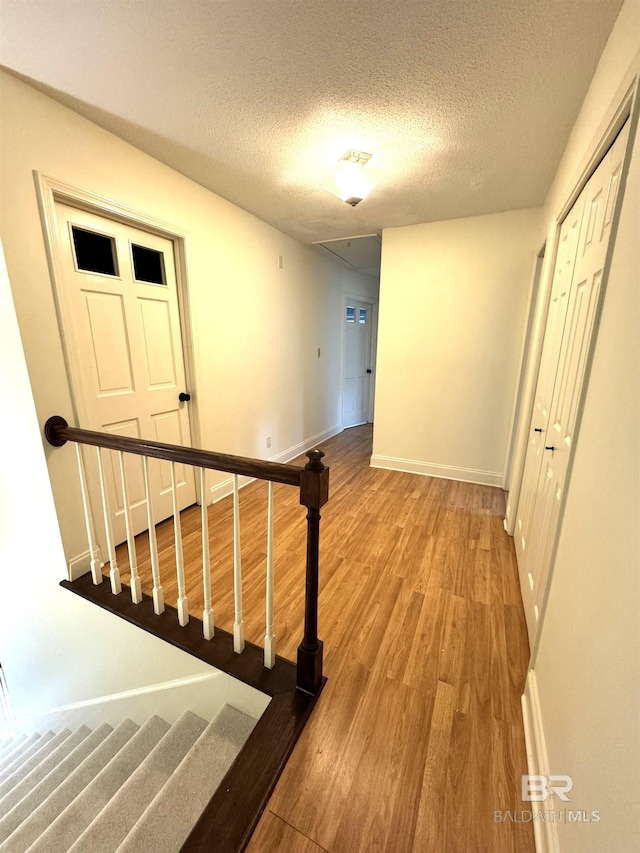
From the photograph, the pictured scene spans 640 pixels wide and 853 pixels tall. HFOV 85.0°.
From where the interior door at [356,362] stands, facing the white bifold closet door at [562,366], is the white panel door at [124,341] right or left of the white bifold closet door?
right

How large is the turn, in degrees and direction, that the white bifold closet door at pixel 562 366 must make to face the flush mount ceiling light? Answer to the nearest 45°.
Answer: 0° — it already faces it

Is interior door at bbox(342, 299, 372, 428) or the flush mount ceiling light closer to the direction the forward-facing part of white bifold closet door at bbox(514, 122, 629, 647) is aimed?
the flush mount ceiling light

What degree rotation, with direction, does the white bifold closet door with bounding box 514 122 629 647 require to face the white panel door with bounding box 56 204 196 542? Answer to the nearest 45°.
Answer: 0° — it already faces it

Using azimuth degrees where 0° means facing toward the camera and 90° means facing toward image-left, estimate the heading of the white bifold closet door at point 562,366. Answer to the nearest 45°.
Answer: approximately 90°
